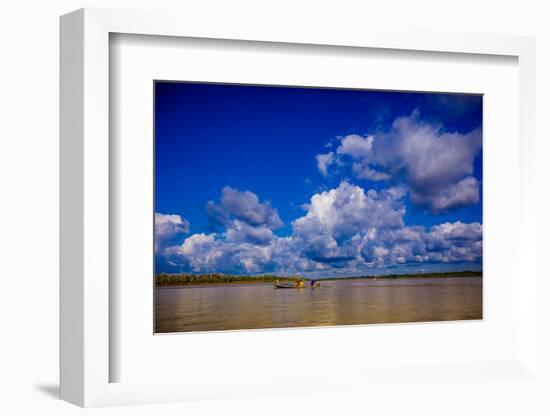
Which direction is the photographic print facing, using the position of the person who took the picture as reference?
facing the viewer and to the right of the viewer

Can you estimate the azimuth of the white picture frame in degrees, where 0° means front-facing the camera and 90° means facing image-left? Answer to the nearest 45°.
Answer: approximately 315°
